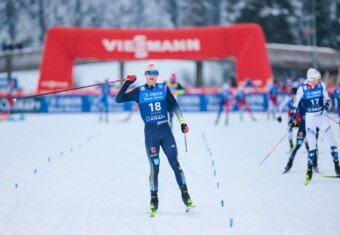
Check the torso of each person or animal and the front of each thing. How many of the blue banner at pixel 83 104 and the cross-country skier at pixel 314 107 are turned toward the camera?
2

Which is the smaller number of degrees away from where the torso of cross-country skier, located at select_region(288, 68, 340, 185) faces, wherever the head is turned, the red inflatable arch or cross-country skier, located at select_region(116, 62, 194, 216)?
the cross-country skier

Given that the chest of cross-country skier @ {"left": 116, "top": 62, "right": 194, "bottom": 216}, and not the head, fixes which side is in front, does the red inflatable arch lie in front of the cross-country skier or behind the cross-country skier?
behind

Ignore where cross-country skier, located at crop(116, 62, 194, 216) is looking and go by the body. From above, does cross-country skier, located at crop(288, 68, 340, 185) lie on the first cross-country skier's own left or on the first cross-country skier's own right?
on the first cross-country skier's own left

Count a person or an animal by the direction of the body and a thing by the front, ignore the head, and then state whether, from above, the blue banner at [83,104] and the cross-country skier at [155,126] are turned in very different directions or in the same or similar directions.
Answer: same or similar directions

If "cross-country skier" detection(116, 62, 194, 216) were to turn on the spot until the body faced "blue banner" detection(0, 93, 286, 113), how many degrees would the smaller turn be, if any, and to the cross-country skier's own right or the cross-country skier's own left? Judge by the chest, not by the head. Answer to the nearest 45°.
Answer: approximately 180°

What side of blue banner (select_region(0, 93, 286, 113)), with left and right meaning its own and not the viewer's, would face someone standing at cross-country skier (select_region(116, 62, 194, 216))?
front

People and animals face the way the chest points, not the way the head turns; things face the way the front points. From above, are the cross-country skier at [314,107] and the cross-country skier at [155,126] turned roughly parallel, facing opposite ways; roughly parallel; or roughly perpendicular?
roughly parallel

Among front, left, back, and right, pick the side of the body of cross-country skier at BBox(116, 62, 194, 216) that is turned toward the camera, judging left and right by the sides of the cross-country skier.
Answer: front

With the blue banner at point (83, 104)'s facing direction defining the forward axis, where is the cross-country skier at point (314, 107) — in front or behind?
in front

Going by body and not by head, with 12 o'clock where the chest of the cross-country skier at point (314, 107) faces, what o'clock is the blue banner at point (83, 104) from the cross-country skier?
The blue banner is roughly at 5 o'clock from the cross-country skier.

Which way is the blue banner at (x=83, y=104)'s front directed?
toward the camera
